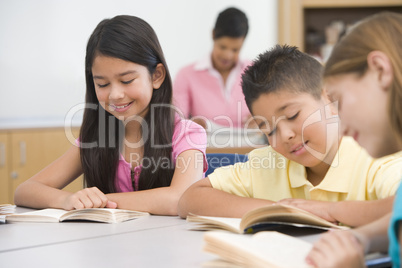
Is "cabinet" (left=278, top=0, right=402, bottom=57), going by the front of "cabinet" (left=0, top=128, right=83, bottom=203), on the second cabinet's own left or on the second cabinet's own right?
on the second cabinet's own left

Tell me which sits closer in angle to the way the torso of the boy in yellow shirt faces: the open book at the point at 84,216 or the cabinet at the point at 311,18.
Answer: the open book

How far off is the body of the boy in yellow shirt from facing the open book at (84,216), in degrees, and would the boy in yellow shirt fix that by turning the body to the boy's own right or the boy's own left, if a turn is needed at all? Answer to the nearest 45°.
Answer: approximately 90° to the boy's own right

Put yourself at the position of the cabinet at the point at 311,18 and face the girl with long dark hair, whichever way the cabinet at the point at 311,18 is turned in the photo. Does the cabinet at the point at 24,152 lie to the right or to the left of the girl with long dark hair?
right

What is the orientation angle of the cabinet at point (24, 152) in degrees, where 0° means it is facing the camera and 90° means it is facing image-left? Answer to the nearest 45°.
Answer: approximately 0°

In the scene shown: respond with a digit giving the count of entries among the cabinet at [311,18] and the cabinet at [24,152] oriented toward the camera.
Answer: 2

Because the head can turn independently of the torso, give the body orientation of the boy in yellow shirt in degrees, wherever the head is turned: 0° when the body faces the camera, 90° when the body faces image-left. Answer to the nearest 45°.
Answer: approximately 0°

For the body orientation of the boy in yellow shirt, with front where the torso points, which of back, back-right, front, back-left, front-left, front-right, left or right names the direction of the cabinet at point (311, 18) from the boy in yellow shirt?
back

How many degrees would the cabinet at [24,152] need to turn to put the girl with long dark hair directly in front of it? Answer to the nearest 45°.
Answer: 0° — it already faces them
